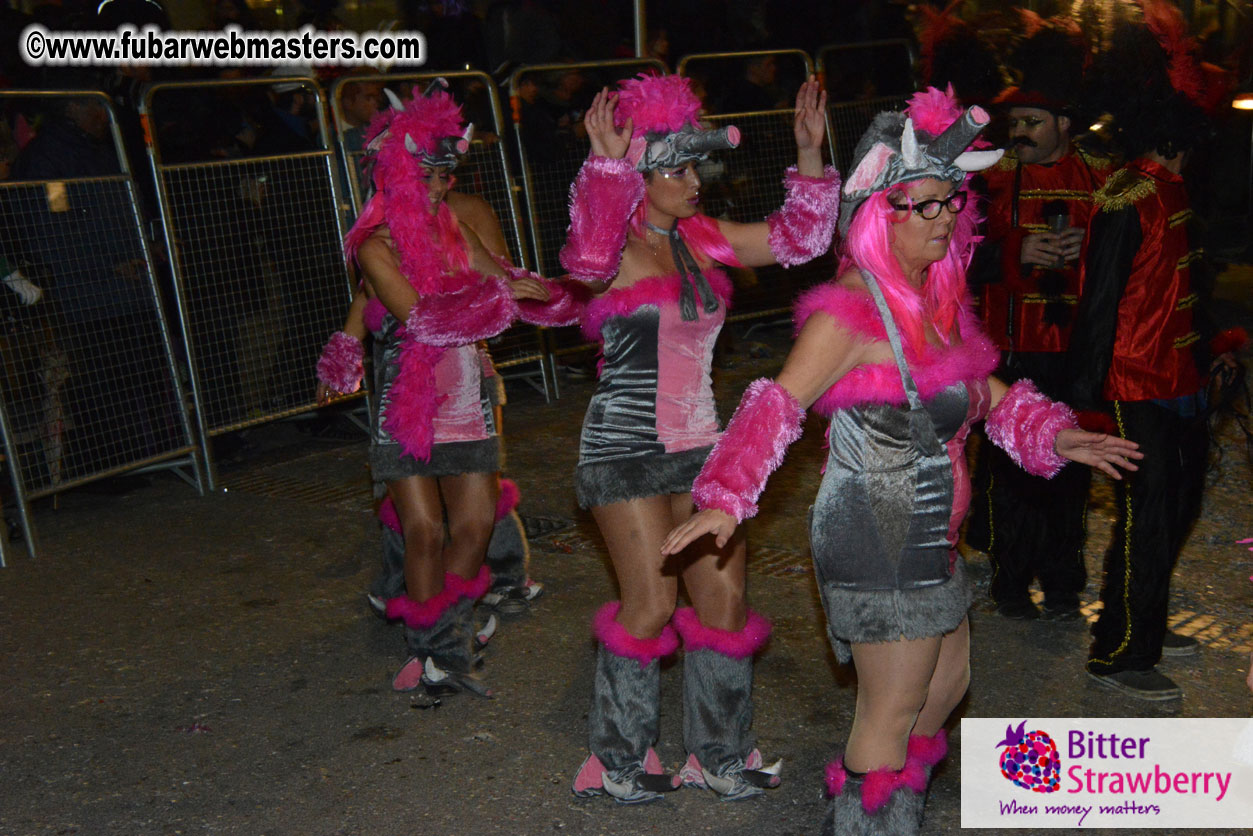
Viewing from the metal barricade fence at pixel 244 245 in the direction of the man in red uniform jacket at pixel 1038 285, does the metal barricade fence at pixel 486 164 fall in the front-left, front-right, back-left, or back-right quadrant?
front-left

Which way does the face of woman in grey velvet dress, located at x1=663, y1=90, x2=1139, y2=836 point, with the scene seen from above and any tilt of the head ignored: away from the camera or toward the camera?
toward the camera

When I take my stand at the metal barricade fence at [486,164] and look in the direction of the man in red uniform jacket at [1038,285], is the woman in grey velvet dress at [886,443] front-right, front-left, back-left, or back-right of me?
front-right

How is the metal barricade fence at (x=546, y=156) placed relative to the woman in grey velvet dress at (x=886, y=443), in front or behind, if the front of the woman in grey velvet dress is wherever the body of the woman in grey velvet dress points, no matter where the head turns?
behind

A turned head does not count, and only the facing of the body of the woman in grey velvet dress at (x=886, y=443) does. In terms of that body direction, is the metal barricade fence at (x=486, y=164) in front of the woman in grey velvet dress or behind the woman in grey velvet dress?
behind
